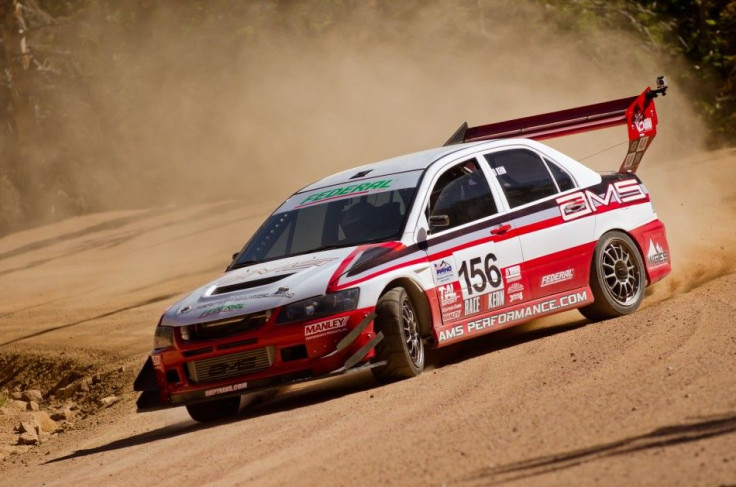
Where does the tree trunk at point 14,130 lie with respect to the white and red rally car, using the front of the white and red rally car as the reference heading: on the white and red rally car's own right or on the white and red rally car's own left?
on the white and red rally car's own right

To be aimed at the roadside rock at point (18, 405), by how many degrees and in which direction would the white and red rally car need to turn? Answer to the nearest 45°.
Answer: approximately 90° to its right

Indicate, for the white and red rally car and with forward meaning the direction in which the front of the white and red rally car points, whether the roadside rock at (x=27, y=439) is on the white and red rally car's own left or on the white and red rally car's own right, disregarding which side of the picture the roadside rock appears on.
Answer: on the white and red rally car's own right

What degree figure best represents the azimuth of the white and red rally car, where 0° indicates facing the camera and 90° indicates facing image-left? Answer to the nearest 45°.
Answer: approximately 45°

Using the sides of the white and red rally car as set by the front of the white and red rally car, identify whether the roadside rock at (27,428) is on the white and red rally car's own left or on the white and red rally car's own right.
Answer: on the white and red rally car's own right
